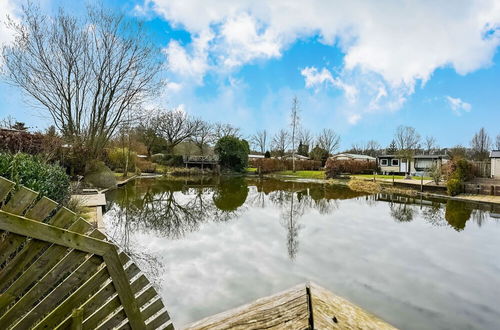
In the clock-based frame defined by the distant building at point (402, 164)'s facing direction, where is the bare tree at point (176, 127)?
The bare tree is roughly at 2 o'clock from the distant building.

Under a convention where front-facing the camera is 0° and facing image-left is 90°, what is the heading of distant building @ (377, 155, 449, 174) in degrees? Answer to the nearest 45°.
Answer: approximately 0°

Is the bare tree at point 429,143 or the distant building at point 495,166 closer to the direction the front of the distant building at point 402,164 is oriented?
the distant building

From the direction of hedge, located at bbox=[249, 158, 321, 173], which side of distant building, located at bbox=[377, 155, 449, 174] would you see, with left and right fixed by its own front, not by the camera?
right

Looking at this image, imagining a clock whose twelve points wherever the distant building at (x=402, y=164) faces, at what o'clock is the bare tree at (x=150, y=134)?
The bare tree is roughly at 2 o'clock from the distant building.

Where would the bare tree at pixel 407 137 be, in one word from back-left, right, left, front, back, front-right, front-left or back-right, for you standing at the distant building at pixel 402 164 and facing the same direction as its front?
back

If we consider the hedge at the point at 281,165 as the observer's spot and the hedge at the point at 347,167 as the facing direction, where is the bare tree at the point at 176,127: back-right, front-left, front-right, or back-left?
back-right

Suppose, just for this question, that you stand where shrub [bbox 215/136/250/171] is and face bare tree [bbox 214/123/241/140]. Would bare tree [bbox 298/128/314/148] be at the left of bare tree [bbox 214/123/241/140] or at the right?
right

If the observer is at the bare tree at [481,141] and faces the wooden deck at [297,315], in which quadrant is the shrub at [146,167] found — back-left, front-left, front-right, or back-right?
front-right

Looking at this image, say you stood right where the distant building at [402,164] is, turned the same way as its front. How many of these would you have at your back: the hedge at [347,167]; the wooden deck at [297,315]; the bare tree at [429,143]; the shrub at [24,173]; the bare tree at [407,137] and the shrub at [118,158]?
2

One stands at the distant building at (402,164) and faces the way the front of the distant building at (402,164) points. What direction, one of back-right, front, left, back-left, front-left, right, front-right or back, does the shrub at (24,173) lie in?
front

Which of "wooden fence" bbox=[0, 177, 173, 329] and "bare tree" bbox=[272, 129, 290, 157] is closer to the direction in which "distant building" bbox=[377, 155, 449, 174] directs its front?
the wooden fence

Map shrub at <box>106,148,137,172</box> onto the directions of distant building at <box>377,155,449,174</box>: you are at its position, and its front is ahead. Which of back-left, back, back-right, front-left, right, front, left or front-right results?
front-right

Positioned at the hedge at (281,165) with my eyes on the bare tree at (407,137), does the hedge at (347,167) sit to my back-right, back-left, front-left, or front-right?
front-right

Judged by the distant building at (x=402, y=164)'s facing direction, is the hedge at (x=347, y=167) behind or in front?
in front

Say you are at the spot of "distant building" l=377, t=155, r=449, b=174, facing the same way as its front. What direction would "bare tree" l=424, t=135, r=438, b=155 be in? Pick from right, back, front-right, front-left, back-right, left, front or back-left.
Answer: back

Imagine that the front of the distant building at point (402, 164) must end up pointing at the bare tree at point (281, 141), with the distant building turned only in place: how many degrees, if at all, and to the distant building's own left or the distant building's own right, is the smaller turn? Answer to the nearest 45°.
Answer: approximately 90° to the distant building's own right

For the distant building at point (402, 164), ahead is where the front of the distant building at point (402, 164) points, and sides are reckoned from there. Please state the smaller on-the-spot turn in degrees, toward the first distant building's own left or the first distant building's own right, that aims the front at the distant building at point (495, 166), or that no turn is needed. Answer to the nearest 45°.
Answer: approximately 45° to the first distant building's own left
